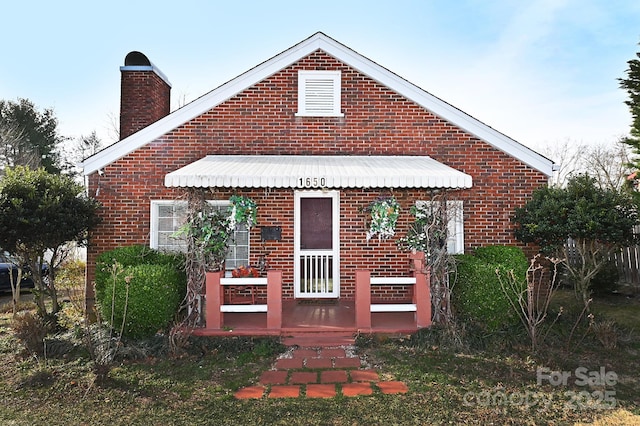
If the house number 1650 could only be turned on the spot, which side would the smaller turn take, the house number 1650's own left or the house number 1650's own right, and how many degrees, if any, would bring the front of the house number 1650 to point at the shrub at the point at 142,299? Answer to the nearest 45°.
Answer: approximately 90° to the house number 1650's own right

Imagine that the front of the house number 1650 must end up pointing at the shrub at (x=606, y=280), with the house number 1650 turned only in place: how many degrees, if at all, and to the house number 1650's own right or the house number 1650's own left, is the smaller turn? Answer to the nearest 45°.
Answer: approximately 135° to the house number 1650's own left

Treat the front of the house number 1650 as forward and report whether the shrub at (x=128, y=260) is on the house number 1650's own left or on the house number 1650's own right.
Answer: on the house number 1650's own right

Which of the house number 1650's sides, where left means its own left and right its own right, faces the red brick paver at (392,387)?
front

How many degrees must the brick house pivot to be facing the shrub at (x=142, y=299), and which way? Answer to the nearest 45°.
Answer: approximately 45° to its right

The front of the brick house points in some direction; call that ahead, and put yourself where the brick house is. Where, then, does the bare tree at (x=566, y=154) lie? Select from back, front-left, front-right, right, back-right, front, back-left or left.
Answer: back-left

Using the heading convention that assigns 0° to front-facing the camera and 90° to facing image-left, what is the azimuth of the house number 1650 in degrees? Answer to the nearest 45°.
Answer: approximately 0°

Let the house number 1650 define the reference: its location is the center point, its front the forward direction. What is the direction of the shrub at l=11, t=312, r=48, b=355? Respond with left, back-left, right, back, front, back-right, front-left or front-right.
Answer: right

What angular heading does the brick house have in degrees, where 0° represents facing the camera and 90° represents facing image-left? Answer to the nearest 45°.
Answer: approximately 0°
